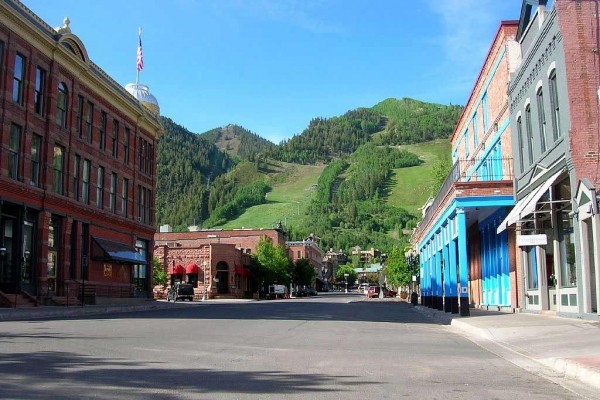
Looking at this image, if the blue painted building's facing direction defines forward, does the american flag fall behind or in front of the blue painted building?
in front

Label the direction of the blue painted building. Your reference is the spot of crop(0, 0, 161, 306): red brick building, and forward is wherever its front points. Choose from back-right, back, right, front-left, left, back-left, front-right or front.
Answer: front

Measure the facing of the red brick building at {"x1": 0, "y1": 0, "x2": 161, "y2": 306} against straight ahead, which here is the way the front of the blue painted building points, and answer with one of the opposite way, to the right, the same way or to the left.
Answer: the opposite way

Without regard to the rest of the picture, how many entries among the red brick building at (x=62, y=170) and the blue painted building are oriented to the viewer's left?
1

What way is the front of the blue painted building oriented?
to the viewer's left

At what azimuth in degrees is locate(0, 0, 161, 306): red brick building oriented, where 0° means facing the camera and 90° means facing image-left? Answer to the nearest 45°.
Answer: approximately 315°

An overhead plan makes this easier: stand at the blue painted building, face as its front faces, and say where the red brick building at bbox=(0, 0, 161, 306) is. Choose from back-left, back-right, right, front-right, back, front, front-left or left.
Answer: front
